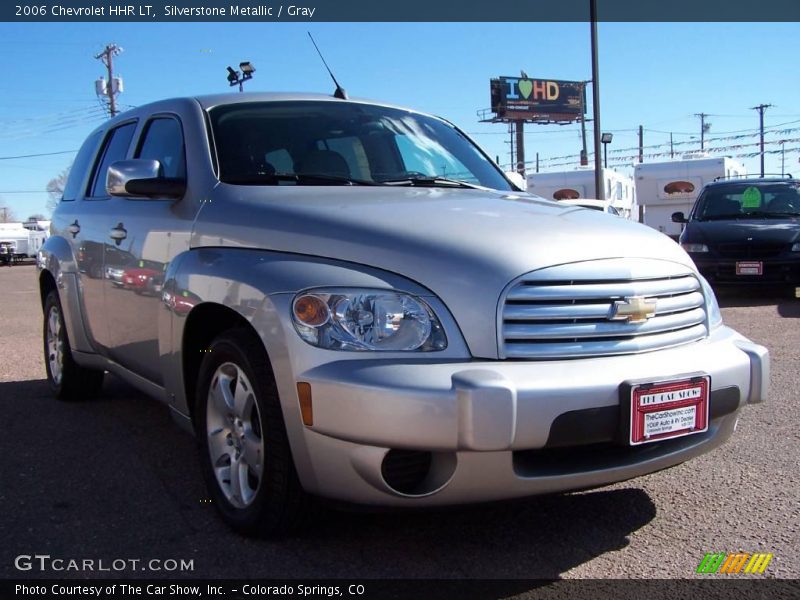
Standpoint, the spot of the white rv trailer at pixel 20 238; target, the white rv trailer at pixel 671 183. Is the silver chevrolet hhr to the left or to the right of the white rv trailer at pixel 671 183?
right

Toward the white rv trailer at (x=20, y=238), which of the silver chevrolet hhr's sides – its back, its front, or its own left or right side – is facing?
back

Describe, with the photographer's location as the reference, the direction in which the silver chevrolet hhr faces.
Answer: facing the viewer and to the right of the viewer

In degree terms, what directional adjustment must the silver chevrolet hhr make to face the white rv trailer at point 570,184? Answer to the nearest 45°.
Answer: approximately 135° to its left

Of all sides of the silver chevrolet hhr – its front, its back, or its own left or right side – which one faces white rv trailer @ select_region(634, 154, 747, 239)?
left
